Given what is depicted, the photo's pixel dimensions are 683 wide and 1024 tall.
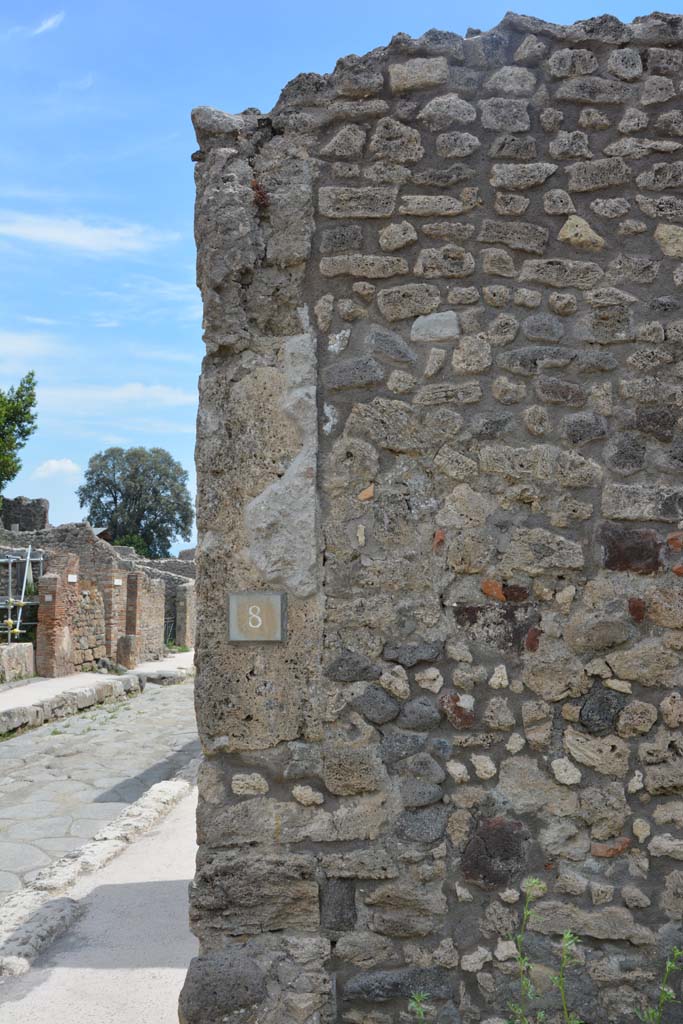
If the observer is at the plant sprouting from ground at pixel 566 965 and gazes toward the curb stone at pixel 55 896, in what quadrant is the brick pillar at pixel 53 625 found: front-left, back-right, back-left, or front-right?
front-right

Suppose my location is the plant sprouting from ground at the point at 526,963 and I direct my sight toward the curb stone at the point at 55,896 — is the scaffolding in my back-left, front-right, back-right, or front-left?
front-right

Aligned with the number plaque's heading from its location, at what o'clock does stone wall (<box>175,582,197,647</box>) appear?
The stone wall is roughly at 6 o'clock from the number plaque.

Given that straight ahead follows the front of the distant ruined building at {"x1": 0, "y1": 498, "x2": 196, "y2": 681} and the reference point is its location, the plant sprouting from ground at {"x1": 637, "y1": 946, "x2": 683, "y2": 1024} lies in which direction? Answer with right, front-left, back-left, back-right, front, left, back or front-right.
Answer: front-right

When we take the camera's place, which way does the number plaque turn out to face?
facing the viewer

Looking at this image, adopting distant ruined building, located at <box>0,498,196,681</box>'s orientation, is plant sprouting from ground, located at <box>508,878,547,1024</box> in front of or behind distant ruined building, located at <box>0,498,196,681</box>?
in front

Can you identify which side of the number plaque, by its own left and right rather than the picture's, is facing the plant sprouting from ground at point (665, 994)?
left

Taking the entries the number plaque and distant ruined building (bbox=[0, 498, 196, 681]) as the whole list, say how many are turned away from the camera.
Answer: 0
